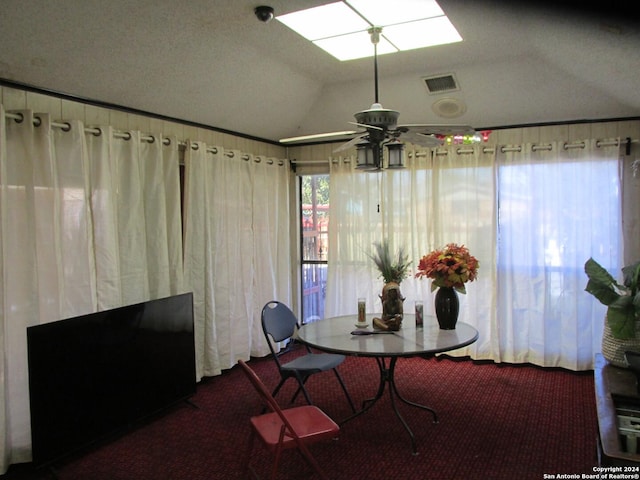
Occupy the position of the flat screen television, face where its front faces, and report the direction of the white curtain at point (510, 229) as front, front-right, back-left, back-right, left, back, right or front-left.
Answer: front-left

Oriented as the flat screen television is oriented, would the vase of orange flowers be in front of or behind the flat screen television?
in front

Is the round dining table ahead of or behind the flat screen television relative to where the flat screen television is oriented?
ahead

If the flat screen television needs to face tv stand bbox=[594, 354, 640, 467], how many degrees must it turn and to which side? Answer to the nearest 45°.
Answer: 0° — it already faces it

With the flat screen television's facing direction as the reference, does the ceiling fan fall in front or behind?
in front

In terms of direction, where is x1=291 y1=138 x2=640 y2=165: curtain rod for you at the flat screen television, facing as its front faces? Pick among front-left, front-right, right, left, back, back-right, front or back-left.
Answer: front-left

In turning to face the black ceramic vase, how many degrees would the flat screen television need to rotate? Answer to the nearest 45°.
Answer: approximately 45° to its left

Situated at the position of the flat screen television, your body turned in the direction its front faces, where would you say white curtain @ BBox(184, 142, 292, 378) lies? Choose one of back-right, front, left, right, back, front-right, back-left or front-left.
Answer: left

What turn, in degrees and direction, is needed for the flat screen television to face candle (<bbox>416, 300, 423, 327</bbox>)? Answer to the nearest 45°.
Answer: approximately 45° to its left

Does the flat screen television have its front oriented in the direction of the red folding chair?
yes
